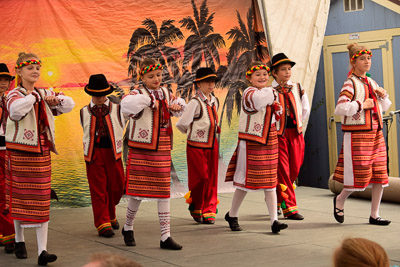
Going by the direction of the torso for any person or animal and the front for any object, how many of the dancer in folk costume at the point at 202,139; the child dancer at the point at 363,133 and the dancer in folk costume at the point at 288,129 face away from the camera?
0

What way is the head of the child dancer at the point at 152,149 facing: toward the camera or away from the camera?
toward the camera

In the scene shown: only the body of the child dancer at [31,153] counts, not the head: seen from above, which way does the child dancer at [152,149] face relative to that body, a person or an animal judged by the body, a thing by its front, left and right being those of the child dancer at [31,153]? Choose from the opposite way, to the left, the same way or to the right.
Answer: the same way

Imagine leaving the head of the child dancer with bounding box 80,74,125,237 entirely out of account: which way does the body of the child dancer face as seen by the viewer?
toward the camera

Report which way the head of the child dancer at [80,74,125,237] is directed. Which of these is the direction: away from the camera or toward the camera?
toward the camera

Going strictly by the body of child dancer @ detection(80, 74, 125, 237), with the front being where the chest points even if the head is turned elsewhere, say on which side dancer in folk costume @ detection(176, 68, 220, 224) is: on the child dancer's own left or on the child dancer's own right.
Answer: on the child dancer's own left

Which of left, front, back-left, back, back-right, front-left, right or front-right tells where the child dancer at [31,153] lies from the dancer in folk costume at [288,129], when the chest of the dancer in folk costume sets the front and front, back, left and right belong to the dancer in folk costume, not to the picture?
right

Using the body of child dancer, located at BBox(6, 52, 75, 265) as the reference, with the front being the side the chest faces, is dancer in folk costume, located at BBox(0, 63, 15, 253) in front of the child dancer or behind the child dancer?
behind

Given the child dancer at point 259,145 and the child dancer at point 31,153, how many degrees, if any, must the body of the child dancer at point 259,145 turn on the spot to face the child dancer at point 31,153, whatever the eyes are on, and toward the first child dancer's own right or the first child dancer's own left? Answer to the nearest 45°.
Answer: approximately 90° to the first child dancer's own right

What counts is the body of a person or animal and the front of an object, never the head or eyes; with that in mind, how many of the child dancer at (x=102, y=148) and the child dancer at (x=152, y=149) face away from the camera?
0

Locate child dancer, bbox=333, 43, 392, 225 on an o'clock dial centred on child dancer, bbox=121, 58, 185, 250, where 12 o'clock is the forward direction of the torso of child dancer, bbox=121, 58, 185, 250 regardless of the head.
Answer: child dancer, bbox=333, 43, 392, 225 is roughly at 10 o'clock from child dancer, bbox=121, 58, 185, 250.

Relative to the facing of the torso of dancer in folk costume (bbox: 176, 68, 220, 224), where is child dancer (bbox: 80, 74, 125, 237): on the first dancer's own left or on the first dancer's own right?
on the first dancer's own right

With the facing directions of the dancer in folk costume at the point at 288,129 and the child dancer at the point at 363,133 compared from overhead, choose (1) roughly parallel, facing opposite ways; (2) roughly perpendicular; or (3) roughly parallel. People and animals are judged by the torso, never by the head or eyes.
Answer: roughly parallel

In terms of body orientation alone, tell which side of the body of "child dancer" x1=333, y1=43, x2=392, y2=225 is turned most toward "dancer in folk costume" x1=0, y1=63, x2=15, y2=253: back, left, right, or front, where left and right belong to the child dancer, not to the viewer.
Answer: right

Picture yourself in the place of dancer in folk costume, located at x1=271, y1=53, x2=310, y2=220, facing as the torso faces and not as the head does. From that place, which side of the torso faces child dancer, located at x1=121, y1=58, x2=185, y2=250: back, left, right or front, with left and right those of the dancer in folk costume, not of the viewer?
right
